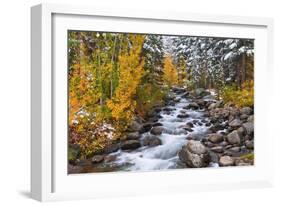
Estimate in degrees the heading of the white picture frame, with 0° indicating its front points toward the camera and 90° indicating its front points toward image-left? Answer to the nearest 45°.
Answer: approximately 315°
